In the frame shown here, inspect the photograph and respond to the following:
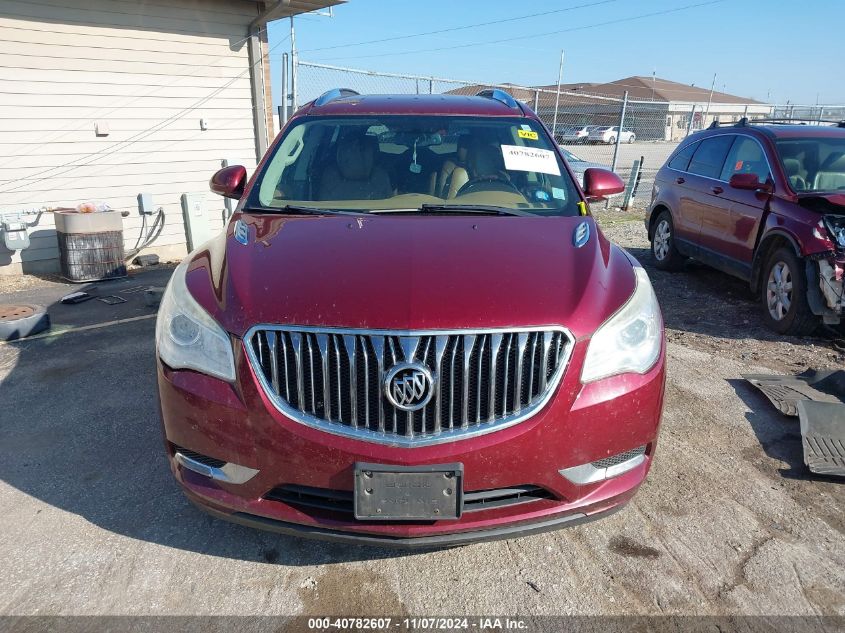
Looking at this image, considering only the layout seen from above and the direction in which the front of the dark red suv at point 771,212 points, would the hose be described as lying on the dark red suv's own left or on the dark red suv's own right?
on the dark red suv's own right

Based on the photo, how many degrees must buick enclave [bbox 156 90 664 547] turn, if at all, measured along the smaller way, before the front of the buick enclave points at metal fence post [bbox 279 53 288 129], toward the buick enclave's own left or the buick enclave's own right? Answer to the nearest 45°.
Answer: approximately 180°

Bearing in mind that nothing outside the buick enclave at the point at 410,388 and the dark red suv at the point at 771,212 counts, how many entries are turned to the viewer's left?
0

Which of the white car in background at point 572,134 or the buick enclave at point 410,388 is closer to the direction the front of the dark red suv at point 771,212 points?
the buick enclave

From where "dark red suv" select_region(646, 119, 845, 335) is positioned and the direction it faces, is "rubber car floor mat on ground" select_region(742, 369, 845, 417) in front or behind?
in front

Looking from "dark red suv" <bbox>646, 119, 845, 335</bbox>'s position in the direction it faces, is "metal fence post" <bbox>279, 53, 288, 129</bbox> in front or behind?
behind

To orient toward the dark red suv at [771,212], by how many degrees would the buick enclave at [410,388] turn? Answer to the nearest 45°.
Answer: approximately 135° to its left

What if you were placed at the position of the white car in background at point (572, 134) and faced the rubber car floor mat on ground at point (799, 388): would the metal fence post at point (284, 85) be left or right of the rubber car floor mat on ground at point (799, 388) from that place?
right

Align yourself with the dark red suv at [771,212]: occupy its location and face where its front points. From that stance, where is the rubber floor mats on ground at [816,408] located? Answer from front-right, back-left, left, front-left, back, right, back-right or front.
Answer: front-right

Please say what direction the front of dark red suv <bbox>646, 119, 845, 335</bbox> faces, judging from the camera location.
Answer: facing the viewer and to the right of the viewer
